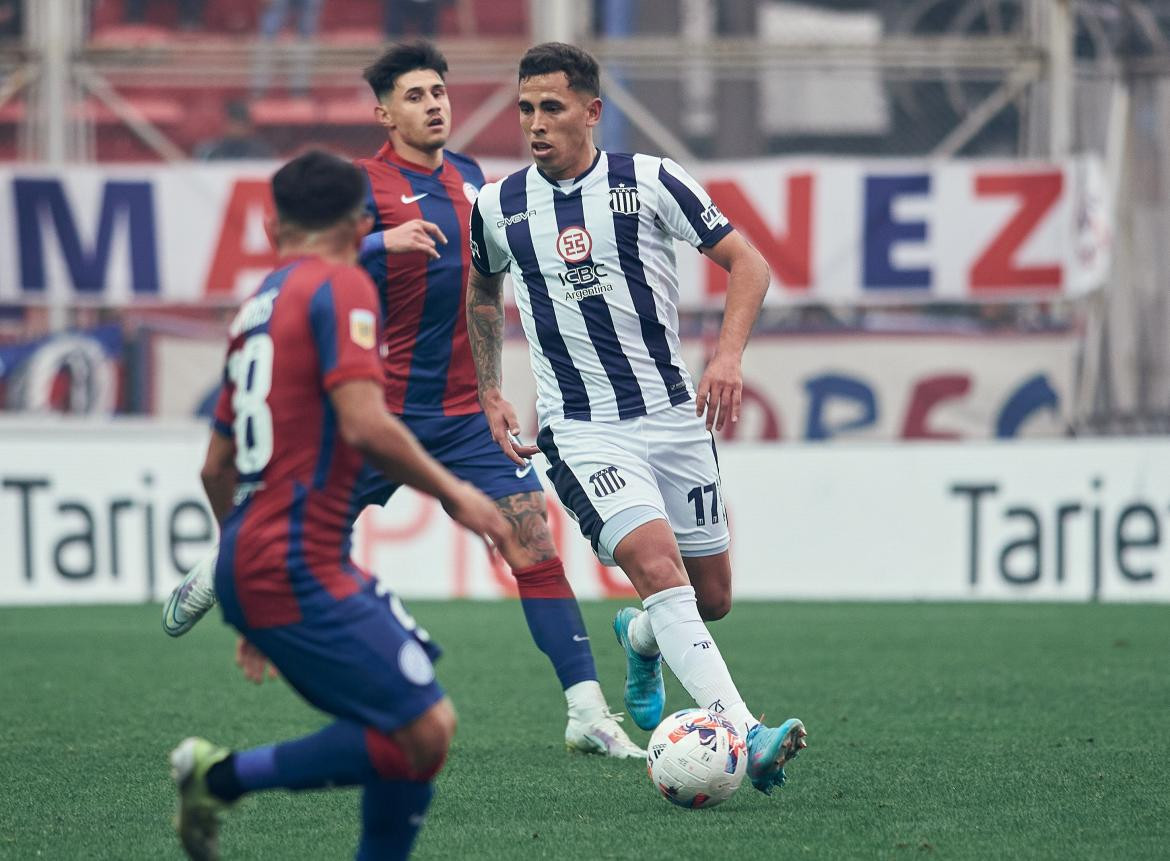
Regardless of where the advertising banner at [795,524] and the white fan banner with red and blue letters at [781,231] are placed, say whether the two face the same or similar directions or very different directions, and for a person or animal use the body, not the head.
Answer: same or similar directions

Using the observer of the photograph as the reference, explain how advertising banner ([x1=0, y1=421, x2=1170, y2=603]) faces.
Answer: facing the viewer

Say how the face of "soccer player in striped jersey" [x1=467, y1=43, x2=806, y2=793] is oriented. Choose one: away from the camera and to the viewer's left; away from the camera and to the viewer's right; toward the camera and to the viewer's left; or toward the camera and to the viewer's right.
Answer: toward the camera and to the viewer's left

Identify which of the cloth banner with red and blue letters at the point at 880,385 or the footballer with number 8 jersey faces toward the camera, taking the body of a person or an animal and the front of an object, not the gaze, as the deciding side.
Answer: the cloth banner with red and blue letters

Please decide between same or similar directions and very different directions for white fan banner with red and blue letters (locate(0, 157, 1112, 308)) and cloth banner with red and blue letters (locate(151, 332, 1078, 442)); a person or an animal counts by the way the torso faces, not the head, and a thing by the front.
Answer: same or similar directions

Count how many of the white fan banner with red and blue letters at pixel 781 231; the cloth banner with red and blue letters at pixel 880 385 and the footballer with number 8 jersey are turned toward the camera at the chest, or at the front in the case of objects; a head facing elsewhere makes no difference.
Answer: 2

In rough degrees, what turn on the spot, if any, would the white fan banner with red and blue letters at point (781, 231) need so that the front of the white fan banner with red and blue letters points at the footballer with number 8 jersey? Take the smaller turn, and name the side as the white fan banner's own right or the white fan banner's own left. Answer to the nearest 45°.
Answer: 0° — it already faces them

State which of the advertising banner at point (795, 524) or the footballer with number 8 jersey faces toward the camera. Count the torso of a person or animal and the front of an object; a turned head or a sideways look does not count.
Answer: the advertising banner

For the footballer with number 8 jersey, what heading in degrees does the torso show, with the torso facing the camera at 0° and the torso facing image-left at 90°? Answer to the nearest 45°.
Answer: approximately 225°

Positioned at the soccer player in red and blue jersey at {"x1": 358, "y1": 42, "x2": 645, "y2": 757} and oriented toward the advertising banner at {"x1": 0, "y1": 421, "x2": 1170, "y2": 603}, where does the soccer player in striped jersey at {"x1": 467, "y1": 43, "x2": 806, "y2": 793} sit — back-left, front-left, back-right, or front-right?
back-right

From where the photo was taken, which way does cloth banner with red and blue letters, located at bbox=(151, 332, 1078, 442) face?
toward the camera

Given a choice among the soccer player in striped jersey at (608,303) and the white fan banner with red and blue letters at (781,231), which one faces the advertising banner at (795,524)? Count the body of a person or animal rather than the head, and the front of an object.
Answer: the white fan banner with red and blue letters at (781,231)

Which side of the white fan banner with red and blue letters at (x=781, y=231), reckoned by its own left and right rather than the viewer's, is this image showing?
front
